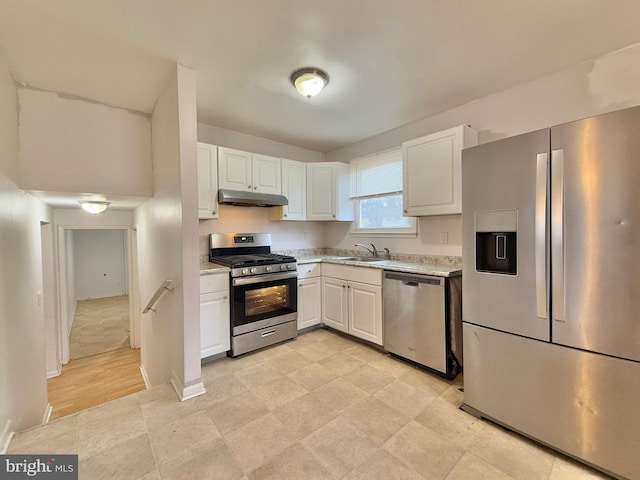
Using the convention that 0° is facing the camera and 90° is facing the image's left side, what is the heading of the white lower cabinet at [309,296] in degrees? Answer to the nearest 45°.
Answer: approximately 315°

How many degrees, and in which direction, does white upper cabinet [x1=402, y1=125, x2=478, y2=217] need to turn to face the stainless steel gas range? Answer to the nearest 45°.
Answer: approximately 45° to its right

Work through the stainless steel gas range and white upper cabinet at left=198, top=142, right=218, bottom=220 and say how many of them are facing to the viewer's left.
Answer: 0

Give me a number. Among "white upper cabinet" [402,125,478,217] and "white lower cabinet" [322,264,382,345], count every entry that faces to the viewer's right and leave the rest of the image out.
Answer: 0

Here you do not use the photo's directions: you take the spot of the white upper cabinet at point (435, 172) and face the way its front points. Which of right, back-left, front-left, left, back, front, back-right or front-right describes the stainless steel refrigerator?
left

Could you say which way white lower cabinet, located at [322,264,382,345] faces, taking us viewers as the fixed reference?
facing the viewer and to the left of the viewer

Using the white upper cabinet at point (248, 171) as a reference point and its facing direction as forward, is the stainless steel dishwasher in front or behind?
in front

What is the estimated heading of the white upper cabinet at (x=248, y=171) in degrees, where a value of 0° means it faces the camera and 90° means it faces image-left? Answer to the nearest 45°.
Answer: approximately 315°

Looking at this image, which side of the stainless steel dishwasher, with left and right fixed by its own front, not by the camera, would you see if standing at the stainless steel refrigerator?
left
